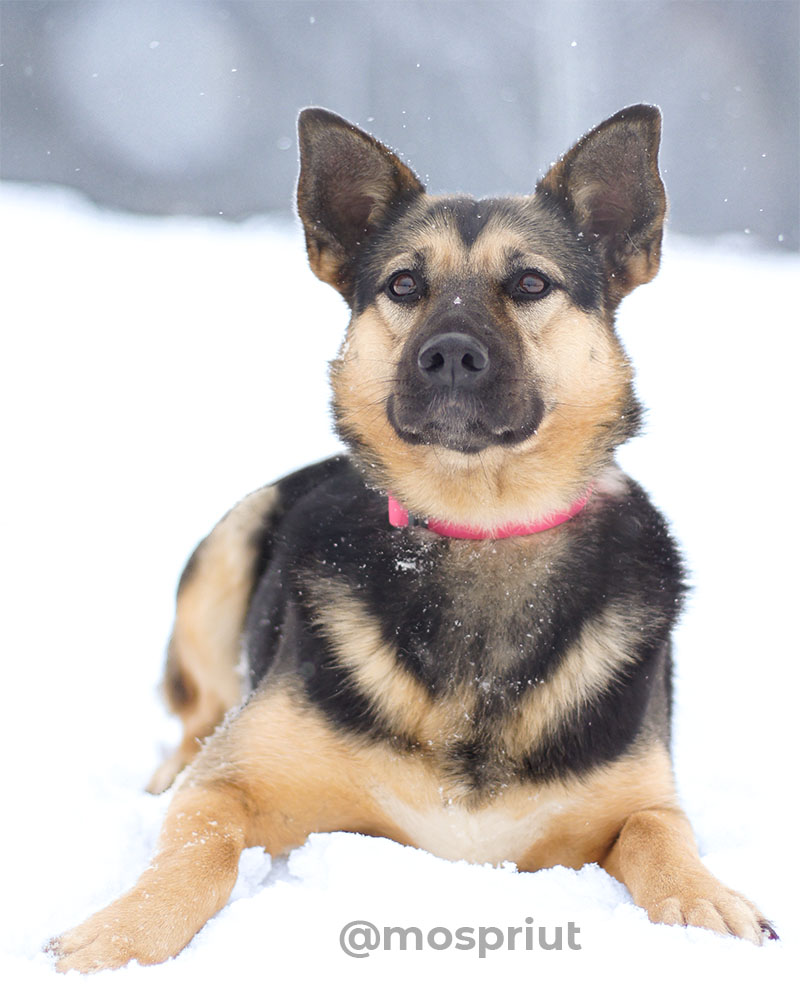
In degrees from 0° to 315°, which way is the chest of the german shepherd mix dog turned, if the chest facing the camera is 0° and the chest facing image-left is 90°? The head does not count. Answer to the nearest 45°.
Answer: approximately 0°
